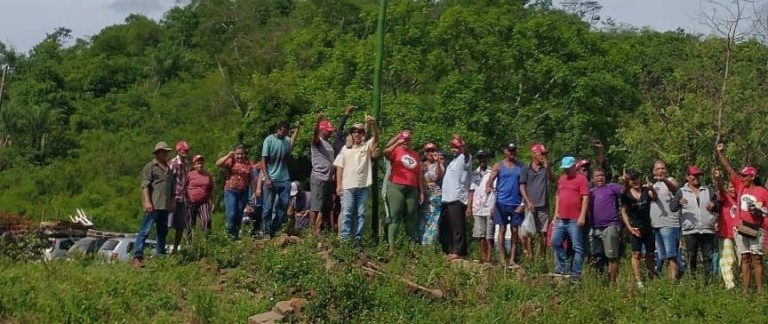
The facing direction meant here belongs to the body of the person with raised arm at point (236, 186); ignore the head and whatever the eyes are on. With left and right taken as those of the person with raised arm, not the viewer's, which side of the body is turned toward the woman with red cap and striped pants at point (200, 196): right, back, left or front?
right

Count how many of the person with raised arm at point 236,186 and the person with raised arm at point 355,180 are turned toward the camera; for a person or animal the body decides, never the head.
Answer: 2

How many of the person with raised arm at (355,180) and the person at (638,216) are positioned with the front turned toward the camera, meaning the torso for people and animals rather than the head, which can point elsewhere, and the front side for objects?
2

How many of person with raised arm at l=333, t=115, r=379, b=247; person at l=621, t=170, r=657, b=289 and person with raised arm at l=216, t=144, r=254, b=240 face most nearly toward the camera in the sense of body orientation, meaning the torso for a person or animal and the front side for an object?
3

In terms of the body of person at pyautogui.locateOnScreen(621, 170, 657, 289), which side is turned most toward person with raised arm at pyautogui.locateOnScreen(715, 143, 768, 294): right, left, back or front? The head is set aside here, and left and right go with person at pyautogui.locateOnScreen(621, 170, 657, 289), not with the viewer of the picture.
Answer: left

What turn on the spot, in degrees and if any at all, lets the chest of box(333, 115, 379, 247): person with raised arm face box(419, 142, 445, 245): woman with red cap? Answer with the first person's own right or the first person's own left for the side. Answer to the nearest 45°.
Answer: approximately 135° to the first person's own left

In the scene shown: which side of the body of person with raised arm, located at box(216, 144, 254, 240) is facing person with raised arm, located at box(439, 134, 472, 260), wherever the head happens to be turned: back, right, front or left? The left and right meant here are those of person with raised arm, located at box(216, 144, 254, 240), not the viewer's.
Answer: left

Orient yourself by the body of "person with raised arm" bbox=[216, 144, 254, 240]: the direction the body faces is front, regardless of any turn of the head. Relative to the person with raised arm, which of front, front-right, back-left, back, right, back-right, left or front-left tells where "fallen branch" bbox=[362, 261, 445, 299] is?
front-left

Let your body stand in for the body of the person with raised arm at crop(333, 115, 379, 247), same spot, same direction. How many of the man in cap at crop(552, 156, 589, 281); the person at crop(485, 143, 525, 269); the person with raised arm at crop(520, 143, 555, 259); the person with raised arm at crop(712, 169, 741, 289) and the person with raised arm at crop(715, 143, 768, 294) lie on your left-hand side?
5

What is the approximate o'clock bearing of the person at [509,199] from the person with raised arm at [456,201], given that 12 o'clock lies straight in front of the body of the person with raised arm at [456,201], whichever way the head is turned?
the person at [509,199] is roughly at 8 o'clock from the person with raised arm at [456,201].

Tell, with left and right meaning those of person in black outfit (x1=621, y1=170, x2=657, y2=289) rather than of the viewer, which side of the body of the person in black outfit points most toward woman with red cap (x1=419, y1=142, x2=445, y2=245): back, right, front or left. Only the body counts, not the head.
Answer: right
